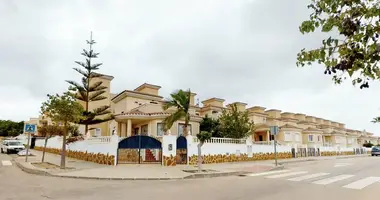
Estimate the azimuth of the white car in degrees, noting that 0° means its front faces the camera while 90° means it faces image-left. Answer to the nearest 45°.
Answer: approximately 315°
